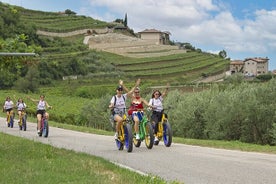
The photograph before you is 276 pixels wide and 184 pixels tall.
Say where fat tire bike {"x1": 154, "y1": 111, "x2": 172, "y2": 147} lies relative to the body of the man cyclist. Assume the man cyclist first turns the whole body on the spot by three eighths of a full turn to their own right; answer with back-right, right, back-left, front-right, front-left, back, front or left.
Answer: right

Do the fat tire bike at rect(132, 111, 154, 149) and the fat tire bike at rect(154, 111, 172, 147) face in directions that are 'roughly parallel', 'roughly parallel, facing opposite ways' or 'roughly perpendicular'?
roughly parallel

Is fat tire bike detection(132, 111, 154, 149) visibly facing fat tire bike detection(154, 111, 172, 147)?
no

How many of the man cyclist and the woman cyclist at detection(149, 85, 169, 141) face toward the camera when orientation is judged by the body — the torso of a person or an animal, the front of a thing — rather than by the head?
2

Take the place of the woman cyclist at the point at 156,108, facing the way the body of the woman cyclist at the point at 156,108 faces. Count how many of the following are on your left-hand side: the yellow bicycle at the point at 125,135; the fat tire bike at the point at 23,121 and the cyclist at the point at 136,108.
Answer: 0

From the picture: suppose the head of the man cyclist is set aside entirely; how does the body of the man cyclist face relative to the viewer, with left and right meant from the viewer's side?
facing the viewer

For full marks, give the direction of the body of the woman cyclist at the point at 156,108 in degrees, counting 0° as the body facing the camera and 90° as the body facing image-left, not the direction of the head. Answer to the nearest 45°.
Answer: approximately 0°

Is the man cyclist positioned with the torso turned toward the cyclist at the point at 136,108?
no

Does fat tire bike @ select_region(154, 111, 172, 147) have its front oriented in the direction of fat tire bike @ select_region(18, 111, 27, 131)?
no

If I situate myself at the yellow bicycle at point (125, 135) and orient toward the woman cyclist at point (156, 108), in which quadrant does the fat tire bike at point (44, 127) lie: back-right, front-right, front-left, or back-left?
front-left

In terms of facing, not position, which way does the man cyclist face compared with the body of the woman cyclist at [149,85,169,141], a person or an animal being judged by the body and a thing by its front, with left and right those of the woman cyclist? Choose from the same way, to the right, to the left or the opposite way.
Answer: the same way

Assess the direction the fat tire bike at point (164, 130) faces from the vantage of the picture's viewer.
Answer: facing the viewer and to the right of the viewer

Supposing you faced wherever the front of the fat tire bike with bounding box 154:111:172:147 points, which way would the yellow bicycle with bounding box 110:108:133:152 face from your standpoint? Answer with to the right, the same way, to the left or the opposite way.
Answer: the same way

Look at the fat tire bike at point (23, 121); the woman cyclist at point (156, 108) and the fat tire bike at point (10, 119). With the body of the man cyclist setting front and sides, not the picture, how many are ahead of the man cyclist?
0
